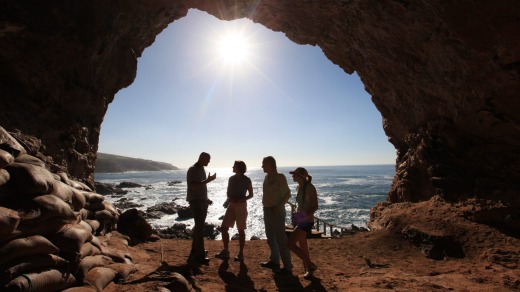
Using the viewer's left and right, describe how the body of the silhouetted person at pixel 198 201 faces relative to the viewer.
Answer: facing to the right of the viewer

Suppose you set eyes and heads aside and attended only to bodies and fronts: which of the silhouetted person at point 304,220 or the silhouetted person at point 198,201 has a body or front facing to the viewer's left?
the silhouetted person at point 304,220

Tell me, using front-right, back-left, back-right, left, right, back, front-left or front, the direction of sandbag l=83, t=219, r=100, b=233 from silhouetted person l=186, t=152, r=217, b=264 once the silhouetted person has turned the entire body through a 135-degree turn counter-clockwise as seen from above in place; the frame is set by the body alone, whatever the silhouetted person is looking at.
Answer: front-left

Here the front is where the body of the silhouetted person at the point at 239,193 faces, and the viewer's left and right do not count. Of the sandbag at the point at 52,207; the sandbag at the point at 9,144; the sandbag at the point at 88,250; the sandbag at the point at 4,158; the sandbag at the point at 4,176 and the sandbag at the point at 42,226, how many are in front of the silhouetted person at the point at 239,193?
6

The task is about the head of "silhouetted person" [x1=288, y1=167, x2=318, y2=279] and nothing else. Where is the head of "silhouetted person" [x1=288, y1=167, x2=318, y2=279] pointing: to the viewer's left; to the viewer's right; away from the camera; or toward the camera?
to the viewer's left

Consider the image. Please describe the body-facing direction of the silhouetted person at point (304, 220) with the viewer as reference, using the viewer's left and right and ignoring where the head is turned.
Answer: facing to the left of the viewer

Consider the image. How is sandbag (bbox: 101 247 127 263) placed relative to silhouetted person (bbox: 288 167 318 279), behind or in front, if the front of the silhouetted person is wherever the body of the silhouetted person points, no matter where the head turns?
in front

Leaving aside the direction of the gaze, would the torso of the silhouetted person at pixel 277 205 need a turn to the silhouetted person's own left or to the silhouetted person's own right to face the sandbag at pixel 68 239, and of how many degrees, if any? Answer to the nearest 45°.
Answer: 0° — they already face it

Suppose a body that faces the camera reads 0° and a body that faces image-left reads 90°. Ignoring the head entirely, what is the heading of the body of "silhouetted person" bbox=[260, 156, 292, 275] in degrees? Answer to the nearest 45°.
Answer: approximately 45°

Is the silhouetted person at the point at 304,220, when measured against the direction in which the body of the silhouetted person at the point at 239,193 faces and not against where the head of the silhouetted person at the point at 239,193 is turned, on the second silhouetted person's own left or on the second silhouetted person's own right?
on the second silhouetted person's own left

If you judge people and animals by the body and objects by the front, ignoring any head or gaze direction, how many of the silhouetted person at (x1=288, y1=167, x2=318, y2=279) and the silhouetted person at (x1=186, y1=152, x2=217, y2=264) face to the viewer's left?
1

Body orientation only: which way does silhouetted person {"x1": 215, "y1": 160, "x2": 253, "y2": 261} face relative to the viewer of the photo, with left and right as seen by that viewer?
facing the viewer and to the left of the viewer

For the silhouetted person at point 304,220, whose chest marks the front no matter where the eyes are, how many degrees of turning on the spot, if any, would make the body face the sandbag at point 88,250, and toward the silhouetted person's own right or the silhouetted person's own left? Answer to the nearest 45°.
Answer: approximately 45° to the silhouetted person's own left

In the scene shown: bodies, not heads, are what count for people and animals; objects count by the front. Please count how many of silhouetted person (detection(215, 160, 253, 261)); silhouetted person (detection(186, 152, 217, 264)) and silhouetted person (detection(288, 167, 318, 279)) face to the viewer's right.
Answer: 1

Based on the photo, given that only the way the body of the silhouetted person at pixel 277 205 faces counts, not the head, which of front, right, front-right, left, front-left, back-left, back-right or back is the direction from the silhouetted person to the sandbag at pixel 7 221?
front

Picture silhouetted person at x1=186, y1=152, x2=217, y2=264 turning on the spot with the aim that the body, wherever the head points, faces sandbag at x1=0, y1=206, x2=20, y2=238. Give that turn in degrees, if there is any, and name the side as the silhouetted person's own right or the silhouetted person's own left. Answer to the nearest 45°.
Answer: approximately 135° to the silhouetted person's own right

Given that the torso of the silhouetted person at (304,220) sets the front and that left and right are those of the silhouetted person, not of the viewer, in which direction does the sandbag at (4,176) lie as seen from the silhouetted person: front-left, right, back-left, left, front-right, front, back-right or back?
front-left
